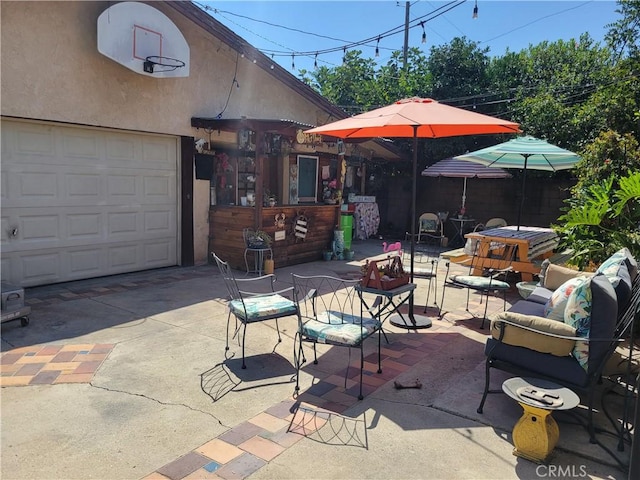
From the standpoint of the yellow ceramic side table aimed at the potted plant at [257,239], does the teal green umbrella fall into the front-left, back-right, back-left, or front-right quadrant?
front-right

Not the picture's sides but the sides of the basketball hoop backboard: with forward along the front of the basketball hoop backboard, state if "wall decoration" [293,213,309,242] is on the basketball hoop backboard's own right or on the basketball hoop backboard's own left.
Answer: on the basketball hoop backboard's own left

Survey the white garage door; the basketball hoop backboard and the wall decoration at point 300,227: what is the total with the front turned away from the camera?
0

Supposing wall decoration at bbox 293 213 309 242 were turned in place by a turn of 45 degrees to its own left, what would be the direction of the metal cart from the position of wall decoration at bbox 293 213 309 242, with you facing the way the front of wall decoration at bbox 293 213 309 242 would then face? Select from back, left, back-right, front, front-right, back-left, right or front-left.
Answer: back-right

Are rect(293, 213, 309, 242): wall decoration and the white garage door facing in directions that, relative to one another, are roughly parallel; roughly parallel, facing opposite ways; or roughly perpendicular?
roughly parallel

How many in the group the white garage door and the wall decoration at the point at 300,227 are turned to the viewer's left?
0

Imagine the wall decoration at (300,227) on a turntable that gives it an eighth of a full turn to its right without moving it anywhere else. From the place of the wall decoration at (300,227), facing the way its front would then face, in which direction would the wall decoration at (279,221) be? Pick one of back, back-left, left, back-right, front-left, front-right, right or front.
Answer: front-right

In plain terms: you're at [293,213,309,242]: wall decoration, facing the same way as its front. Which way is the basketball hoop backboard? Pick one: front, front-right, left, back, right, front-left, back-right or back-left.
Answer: right

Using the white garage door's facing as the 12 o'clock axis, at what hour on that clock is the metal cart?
The metal cart is roughly at 2 o'clock from the white garage door.

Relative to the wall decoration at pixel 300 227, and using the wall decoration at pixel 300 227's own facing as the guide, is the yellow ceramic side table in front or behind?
in front

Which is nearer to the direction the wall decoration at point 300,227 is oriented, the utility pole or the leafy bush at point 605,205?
the leafy bush

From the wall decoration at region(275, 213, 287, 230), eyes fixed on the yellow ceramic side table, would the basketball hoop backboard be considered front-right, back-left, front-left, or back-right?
front-right

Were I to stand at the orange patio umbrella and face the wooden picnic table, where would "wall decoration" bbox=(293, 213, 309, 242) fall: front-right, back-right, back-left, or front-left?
front-left

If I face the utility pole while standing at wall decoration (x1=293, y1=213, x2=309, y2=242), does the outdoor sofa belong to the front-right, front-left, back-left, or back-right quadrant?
back-right

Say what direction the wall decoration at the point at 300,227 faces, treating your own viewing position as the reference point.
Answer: facing the viewer and to the right of the viewer

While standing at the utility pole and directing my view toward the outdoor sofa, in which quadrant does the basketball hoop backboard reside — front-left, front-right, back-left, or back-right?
front-right

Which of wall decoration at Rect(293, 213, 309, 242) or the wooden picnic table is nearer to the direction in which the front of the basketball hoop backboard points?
the wooden picnic table

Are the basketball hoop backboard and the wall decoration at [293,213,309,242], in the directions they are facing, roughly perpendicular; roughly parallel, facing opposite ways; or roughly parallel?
roughly parallel

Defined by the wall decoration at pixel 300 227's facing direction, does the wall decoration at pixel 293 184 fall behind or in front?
behind

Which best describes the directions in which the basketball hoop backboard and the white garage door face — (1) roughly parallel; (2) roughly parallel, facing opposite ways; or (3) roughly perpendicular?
roughly parallel
